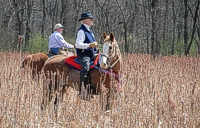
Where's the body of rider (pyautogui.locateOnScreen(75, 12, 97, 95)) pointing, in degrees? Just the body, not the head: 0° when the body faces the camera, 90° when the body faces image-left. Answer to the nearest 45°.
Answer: approximately 270°

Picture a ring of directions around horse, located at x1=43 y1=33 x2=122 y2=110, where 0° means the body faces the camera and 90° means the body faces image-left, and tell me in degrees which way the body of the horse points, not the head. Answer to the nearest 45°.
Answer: approximately 270°
